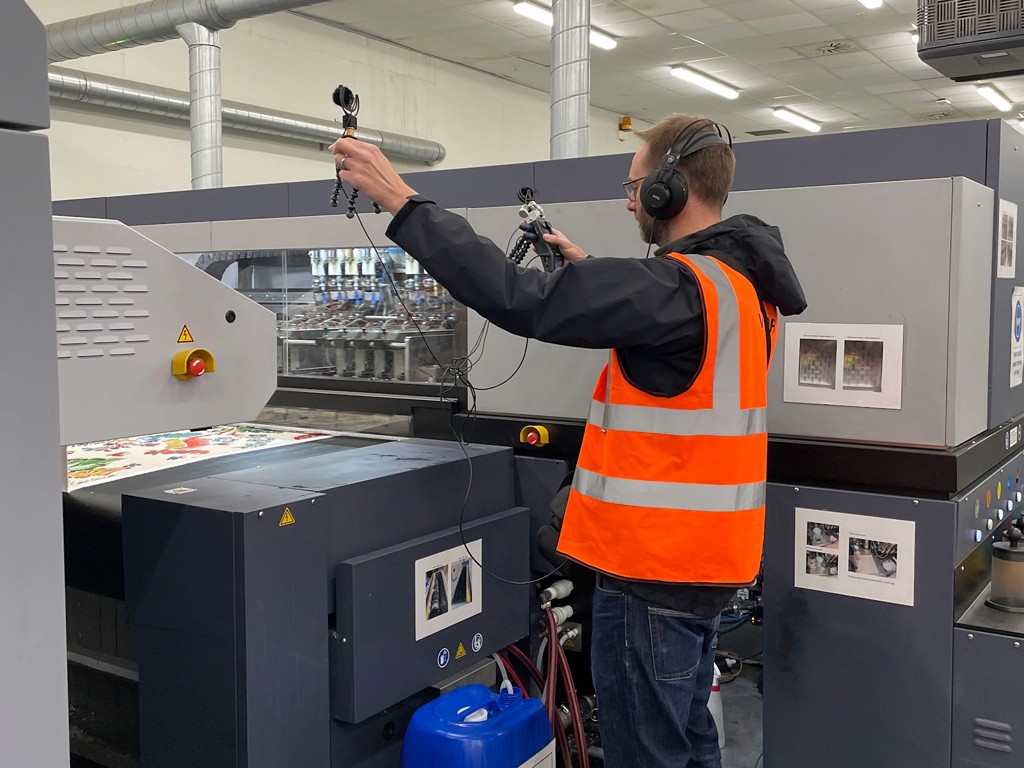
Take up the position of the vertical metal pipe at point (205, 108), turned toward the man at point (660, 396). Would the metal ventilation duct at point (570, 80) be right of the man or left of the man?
left

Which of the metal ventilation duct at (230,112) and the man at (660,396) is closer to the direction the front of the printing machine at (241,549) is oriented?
the man

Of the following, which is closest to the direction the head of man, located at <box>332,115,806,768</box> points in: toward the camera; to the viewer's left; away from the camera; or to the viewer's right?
to the viewer's left

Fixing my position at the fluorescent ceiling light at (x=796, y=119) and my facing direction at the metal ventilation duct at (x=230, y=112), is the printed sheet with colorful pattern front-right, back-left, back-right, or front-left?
front-left

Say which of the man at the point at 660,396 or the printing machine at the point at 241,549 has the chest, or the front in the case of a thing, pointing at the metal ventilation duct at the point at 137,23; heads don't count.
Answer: the man

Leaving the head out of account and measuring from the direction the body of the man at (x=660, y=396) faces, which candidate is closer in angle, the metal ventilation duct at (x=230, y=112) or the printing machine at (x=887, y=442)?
the metal ventilation duct

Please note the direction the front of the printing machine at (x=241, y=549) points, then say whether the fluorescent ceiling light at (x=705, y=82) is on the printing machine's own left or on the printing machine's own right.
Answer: on the printing machine's own left

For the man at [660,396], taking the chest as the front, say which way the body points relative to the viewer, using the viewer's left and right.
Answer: facing away from the viewer and to the left of the viewer

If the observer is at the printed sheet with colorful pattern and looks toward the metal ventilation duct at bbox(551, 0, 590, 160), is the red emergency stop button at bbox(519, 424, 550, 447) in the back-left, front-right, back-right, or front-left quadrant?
front-right

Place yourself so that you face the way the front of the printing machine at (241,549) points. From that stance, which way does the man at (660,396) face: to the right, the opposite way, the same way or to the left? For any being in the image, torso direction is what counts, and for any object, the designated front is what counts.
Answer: the opposite way

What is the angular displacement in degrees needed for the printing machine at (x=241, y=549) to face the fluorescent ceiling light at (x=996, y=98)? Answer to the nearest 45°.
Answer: approximately 90° to its left
